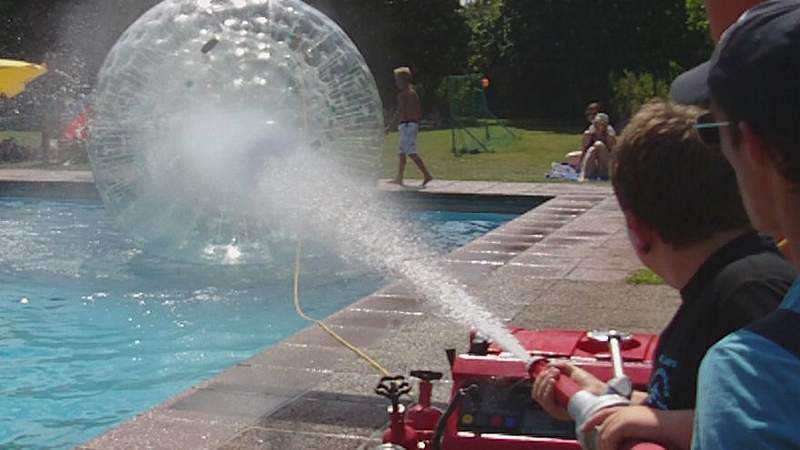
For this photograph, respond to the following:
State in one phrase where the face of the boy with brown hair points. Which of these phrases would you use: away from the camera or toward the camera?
away from the camera

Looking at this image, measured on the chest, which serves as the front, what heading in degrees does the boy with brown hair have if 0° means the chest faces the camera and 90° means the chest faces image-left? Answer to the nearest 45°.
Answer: approximately 135°

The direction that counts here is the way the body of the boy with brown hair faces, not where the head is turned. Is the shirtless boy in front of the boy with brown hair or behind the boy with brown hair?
in front
